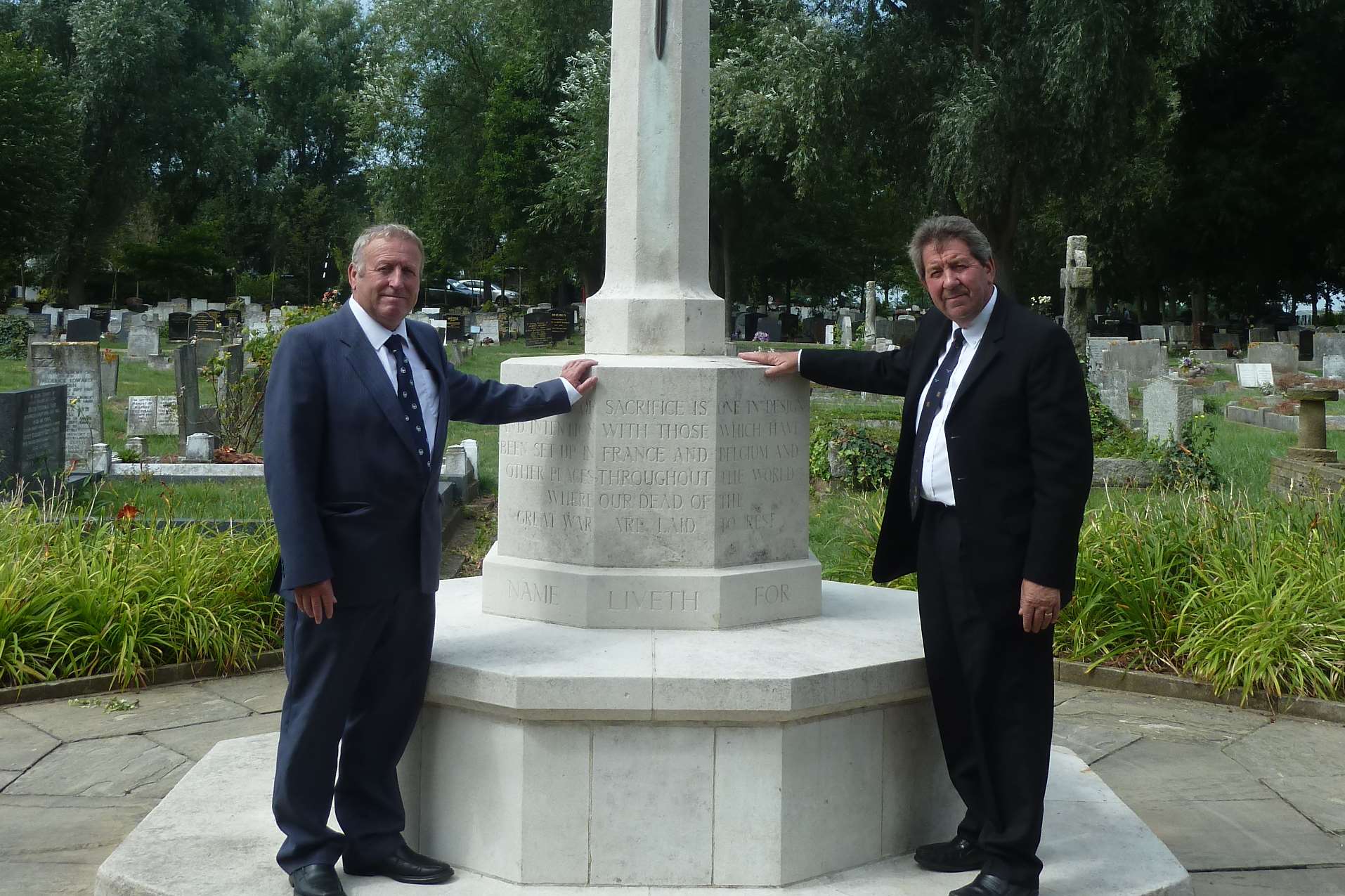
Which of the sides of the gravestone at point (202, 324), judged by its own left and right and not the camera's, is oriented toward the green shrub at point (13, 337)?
right

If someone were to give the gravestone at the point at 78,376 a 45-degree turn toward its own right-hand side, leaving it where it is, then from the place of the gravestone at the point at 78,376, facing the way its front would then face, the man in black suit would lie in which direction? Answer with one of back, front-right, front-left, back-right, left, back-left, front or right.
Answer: front-left

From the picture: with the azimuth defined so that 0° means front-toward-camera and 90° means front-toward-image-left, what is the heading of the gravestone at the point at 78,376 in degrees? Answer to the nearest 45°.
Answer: approximately 0°

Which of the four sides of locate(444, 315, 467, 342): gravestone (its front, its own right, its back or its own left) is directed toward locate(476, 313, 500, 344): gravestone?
left

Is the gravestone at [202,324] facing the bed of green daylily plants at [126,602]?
yes

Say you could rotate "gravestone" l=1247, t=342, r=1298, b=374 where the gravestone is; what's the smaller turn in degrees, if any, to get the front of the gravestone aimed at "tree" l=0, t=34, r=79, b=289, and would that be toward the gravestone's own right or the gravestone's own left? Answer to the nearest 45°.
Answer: approximately 90° to the gravestone's own right

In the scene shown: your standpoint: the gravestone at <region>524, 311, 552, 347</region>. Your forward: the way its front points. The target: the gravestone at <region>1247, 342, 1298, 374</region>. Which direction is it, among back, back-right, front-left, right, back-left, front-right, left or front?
front-left

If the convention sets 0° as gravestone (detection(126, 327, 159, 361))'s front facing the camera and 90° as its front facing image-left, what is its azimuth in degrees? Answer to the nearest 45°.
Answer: approximately 0°

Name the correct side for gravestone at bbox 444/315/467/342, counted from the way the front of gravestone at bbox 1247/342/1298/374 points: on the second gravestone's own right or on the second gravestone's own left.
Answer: on the second gravestone's own right

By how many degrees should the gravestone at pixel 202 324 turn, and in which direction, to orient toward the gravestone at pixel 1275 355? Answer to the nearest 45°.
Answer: approximately 45° to its left

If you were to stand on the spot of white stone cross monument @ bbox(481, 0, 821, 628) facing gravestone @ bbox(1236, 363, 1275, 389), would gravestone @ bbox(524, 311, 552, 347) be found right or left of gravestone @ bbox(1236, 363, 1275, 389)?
left
